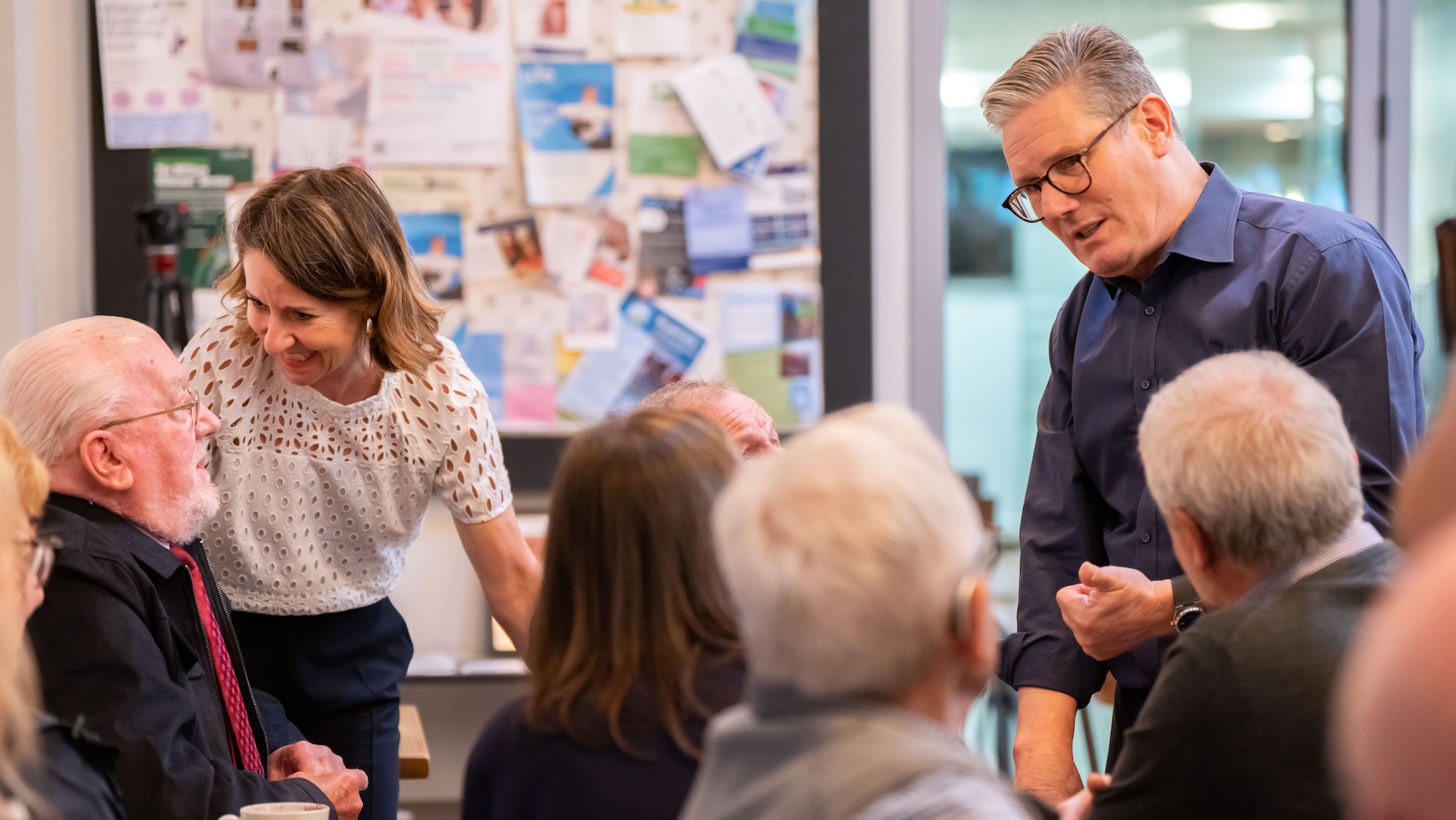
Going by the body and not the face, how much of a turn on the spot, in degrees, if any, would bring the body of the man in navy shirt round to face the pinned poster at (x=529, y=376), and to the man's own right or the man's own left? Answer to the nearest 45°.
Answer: approximately 90° to the man's own right

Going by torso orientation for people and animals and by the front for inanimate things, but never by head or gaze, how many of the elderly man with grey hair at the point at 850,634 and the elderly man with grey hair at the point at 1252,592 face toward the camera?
0

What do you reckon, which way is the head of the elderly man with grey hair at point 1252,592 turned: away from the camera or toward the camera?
away from the camera

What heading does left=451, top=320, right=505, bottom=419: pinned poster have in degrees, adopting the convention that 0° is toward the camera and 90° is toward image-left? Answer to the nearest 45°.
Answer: approximately 0°
